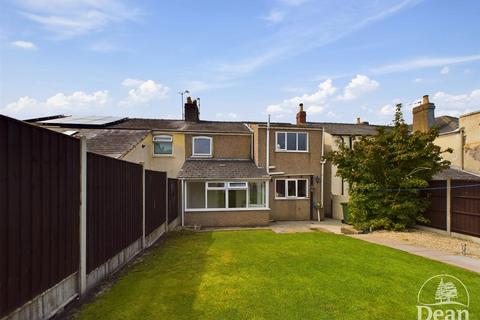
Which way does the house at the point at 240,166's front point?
away from the camera

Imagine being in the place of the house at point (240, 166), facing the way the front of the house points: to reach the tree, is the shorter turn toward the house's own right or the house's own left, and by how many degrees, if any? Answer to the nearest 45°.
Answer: approximately 135° to the house's own right
